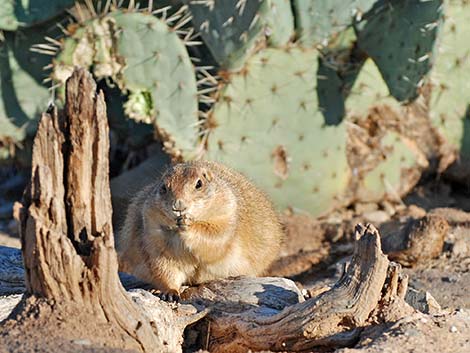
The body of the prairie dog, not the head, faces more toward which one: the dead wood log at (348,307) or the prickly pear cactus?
the dead wood log

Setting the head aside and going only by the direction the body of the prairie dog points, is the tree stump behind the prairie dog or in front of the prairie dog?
in front

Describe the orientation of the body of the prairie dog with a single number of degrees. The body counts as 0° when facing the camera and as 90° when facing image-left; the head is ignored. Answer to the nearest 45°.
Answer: approximately 45°

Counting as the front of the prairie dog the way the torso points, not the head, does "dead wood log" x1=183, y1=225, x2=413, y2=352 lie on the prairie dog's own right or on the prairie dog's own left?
on the prairie dog's own left

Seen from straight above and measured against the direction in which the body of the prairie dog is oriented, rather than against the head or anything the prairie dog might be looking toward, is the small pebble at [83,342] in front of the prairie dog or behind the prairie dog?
in front

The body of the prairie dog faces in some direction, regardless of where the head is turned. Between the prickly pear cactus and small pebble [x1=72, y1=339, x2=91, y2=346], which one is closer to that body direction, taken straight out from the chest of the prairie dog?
the small pebble

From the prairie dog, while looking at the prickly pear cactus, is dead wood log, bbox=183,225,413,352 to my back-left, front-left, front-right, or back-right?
back-right

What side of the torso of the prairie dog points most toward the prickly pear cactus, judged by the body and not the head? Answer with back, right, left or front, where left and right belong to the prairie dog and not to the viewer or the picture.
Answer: back
